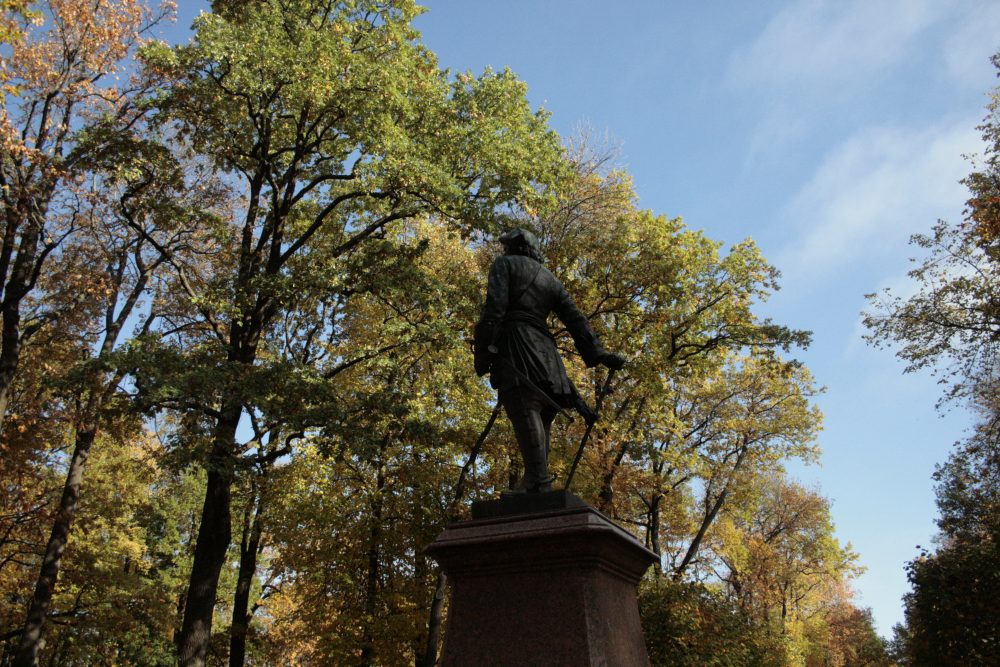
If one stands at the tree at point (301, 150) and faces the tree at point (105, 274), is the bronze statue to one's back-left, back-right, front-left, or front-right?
back-left

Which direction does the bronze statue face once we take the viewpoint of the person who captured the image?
facing away from the viewer and to the left of the viewer

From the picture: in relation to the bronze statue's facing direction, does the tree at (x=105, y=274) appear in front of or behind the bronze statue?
in front
